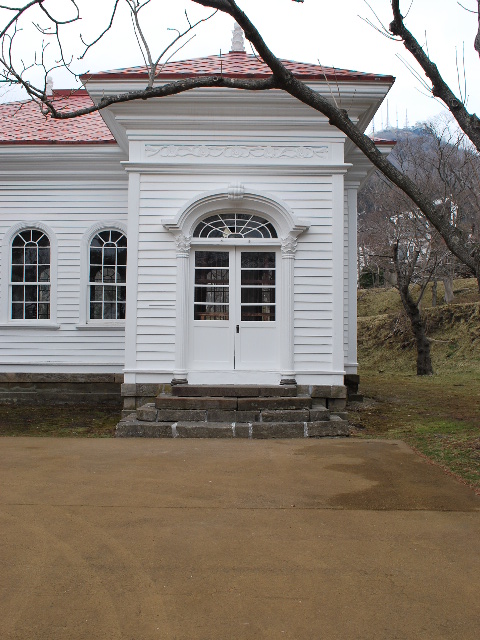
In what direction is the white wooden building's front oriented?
toward the camera

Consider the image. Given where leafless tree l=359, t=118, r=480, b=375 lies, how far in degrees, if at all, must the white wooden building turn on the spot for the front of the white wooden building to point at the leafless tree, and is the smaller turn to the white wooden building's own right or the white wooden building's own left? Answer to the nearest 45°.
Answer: approximately 135° to the white wooden building's own left
